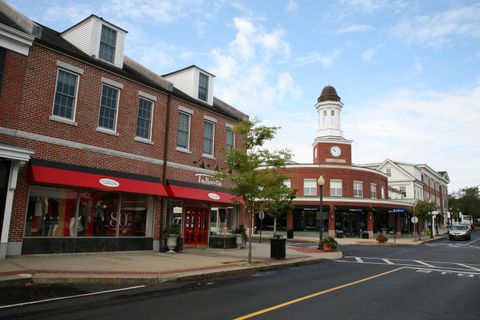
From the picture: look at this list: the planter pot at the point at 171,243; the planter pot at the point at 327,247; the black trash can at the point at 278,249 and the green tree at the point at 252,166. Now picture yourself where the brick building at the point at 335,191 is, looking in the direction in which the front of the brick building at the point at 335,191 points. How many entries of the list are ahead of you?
4

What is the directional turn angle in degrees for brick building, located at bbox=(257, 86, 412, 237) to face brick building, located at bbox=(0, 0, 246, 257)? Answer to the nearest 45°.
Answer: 0° — it already faces it

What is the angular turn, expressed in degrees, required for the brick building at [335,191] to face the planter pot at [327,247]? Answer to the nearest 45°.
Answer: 0° — it already faces it

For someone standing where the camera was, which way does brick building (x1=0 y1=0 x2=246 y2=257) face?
facing the viewer and to the right of the viewer

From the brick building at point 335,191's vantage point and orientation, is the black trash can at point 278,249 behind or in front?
in front

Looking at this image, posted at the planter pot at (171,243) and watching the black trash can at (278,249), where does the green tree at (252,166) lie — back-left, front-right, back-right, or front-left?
front-right

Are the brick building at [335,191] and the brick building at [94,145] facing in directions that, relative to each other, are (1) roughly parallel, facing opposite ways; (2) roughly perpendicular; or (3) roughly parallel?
roughly perpendicular

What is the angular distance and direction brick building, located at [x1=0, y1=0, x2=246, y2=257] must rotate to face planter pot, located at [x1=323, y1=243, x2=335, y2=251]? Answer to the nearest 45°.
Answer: approximately 45° to its left

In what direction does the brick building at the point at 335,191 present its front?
toward the camera

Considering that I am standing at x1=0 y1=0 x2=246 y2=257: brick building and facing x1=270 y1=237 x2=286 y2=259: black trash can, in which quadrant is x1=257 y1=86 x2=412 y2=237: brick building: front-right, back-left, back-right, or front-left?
front-left

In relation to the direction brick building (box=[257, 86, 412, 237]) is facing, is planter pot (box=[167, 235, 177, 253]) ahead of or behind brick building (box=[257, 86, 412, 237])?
ahead

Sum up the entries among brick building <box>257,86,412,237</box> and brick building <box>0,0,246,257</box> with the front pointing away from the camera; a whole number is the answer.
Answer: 0
